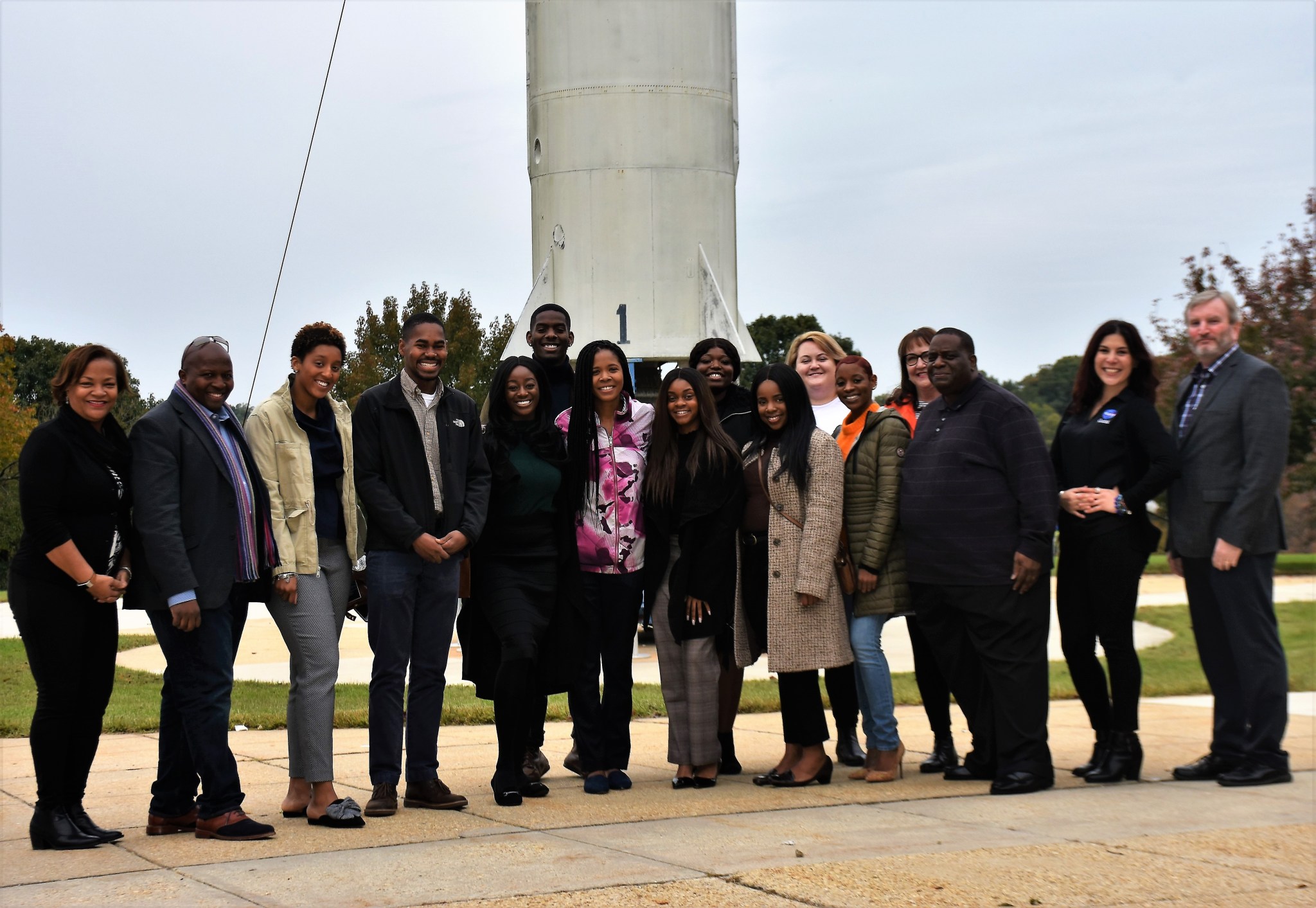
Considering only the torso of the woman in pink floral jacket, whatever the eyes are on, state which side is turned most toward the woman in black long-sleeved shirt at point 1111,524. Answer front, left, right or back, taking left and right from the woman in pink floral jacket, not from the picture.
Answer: left

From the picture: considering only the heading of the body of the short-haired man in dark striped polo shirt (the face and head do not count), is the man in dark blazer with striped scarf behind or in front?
in front

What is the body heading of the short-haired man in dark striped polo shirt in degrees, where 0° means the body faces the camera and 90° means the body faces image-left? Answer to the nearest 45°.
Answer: approximately 45°

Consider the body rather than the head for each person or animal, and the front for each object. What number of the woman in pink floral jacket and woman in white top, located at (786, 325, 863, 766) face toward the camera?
2

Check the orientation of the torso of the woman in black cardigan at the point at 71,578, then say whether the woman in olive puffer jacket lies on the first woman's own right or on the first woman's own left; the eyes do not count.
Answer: on the first woman's own left

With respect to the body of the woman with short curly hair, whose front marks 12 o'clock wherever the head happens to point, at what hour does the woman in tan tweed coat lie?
The woman in tan tweed coat is roughly at 10 o'clock from the woman with short curly hair.

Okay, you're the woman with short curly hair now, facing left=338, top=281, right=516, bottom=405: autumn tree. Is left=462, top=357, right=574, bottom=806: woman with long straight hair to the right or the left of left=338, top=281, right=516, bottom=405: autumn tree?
right
